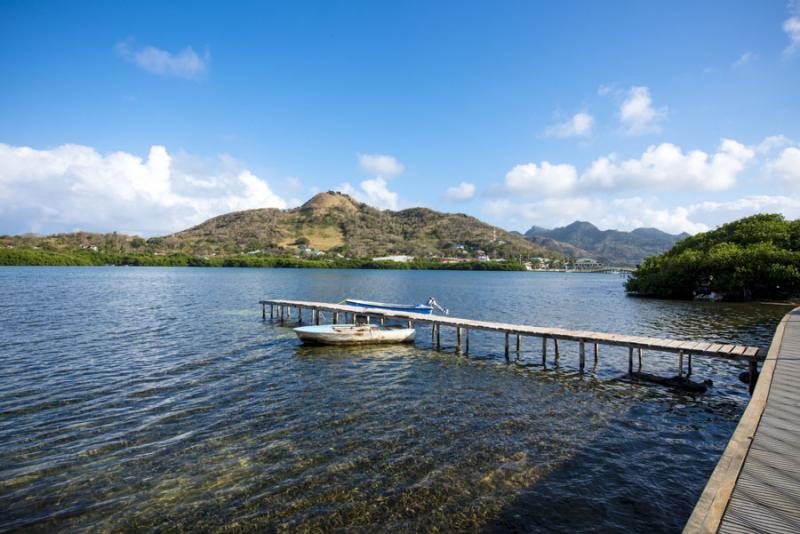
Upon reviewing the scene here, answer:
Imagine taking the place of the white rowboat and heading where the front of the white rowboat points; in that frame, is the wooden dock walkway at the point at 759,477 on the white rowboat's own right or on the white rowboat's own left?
on the white rowboat's own left

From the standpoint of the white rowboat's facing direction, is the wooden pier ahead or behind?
behind

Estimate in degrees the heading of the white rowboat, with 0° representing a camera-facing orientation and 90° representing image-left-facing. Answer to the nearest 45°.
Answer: approximately 90°
